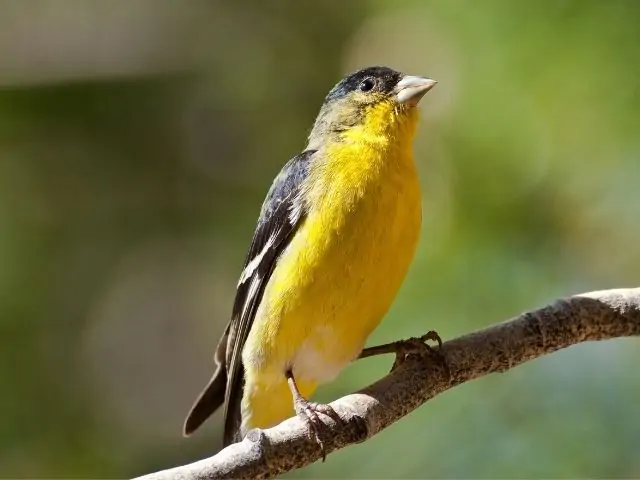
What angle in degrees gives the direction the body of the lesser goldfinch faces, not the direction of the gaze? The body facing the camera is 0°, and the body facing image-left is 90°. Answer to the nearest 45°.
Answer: approximately 315°
